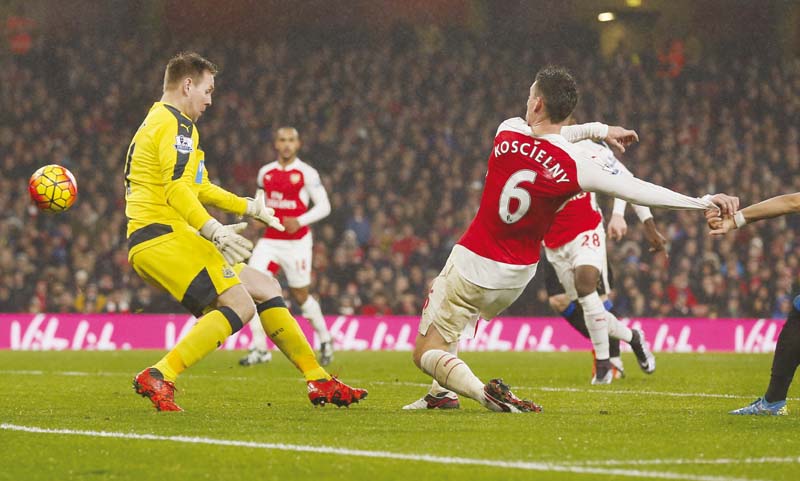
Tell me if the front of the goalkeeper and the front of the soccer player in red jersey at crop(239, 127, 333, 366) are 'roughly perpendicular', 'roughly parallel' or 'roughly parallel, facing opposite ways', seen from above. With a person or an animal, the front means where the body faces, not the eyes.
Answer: roughly perpendicular

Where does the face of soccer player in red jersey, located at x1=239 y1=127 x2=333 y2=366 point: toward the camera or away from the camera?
toward the camera

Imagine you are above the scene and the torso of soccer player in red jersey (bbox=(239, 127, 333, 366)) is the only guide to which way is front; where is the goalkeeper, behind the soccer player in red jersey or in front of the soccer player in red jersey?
in front

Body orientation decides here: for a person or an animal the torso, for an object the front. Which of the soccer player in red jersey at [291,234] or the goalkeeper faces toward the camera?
the soccer player in red jersey

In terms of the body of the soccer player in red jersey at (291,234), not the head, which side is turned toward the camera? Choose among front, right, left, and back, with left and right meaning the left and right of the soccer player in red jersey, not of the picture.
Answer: front

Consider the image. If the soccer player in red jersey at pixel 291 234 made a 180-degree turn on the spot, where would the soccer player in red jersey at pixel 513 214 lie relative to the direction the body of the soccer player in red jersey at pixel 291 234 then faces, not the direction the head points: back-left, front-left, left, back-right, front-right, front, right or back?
back

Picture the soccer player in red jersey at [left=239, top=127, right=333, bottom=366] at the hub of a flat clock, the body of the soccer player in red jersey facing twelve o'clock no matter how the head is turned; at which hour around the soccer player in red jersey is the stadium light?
The stadium light is roughly at 7 o'clock from the soccer player in red jersey.
